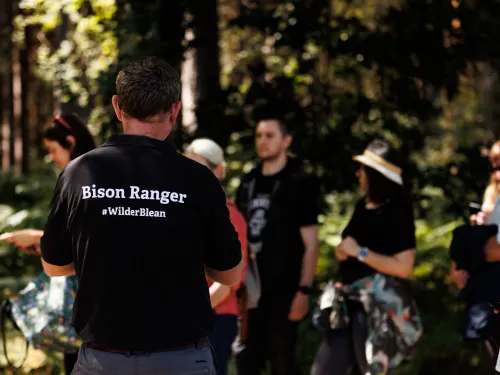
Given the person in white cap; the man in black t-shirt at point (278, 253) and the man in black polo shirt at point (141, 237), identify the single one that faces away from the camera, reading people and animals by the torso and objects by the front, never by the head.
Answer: the man in black polo shirt at point (141, 237)

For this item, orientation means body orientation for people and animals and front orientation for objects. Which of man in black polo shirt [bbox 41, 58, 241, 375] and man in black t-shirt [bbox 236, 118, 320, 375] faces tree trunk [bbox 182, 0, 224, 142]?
man in black polo shirt [bbox 41, 58, 241, 375]

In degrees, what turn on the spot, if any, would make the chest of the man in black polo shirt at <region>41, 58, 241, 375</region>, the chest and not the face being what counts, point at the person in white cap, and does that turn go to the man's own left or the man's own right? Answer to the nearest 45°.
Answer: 0° — they already face them

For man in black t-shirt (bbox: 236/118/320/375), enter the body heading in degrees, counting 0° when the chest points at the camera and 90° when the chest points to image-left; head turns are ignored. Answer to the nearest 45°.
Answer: approximately 45°

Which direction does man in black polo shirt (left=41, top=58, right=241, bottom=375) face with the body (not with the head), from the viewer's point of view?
away from the camera
